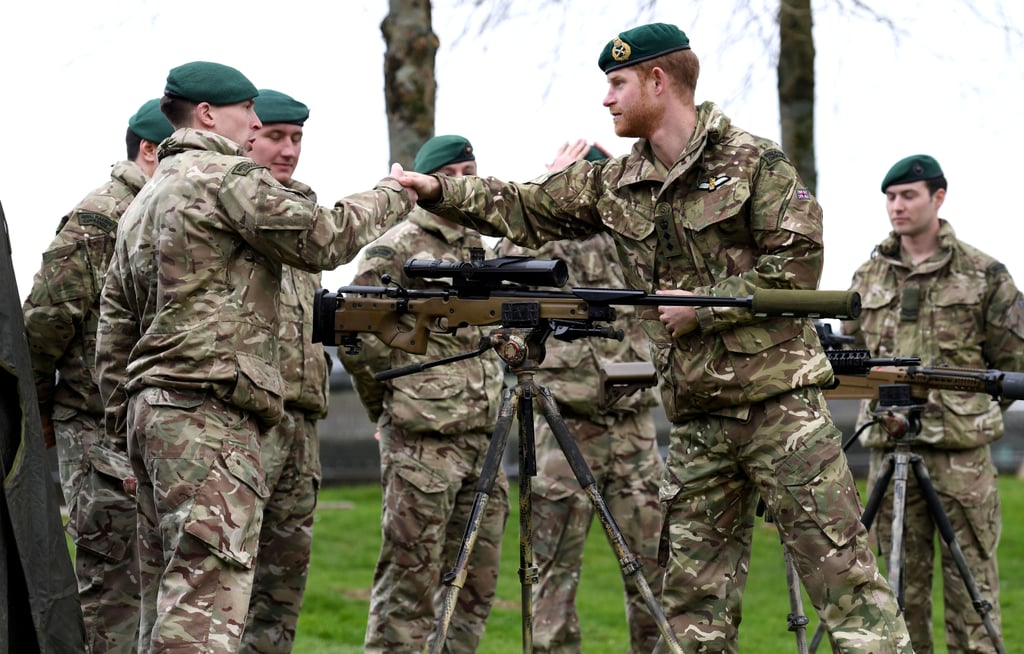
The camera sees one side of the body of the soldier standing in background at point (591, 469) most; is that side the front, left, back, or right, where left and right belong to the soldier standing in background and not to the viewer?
front

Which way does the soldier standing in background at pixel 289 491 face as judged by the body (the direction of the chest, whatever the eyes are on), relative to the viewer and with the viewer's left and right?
facing the viewer and to the right of the viewer

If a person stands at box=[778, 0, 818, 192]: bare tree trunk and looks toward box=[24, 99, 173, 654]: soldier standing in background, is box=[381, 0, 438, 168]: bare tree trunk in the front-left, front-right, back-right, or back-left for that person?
front-right

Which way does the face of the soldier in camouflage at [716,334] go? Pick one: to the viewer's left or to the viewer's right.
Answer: to the viewer's left

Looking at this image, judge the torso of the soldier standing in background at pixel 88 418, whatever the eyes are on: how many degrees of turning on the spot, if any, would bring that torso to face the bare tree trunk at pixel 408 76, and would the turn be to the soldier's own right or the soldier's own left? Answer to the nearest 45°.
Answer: approximately 45° to the soldier's own left

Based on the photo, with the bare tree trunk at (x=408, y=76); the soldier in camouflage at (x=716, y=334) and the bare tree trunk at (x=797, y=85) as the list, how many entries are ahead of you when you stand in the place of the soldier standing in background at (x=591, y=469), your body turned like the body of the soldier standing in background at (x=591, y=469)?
1

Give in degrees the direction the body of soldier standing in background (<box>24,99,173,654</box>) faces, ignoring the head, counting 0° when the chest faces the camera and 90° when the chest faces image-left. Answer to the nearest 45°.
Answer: approximately 270°

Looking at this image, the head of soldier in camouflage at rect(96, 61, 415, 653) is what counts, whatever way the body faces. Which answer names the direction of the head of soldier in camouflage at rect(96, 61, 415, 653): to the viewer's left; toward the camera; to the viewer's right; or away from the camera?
to the viewer's right

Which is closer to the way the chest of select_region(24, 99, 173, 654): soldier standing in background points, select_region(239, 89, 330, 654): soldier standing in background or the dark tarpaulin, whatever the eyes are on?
the soldier standing in background

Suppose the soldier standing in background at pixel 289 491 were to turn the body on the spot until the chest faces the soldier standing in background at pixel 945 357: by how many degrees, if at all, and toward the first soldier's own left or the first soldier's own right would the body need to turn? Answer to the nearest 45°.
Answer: approximately 45° to the first soldier's own left

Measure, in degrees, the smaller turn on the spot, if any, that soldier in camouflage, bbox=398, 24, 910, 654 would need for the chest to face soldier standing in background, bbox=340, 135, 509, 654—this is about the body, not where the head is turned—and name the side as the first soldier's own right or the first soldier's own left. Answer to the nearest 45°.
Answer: approximately 90° to the first soldier's own right

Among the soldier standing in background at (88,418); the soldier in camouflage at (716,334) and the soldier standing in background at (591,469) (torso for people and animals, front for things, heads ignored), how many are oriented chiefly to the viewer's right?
1

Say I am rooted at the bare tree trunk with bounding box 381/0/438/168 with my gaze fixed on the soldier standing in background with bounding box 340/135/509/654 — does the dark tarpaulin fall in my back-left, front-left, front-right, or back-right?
front-right

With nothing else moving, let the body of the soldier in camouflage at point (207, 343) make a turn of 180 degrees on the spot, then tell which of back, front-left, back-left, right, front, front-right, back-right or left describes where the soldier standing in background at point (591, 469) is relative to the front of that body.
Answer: back

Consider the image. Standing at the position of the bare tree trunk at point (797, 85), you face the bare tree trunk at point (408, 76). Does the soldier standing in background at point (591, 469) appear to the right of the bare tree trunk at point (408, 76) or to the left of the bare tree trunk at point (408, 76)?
left

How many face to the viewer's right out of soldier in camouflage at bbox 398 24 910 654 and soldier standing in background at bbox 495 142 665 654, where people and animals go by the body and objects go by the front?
0

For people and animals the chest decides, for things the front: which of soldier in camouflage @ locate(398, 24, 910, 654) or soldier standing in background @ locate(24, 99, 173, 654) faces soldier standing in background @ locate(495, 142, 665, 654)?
soldier standing in background @ locate(24, 99, 173, 654)
